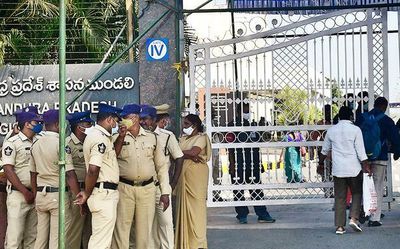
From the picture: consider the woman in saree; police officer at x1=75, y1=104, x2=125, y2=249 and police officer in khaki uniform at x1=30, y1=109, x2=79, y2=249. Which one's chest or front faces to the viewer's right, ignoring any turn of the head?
the police officer

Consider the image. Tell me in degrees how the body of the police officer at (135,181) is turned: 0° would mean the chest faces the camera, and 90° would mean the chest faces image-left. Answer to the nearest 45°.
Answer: approximately 0°

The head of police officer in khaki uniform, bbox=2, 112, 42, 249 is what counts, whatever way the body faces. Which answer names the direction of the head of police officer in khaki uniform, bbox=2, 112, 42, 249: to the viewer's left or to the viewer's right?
to the viewer's right

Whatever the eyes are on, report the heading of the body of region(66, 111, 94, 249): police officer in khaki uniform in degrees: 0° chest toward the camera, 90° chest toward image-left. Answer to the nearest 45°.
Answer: approximately 315°

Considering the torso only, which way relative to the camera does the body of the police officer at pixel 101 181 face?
to the viewer's right
